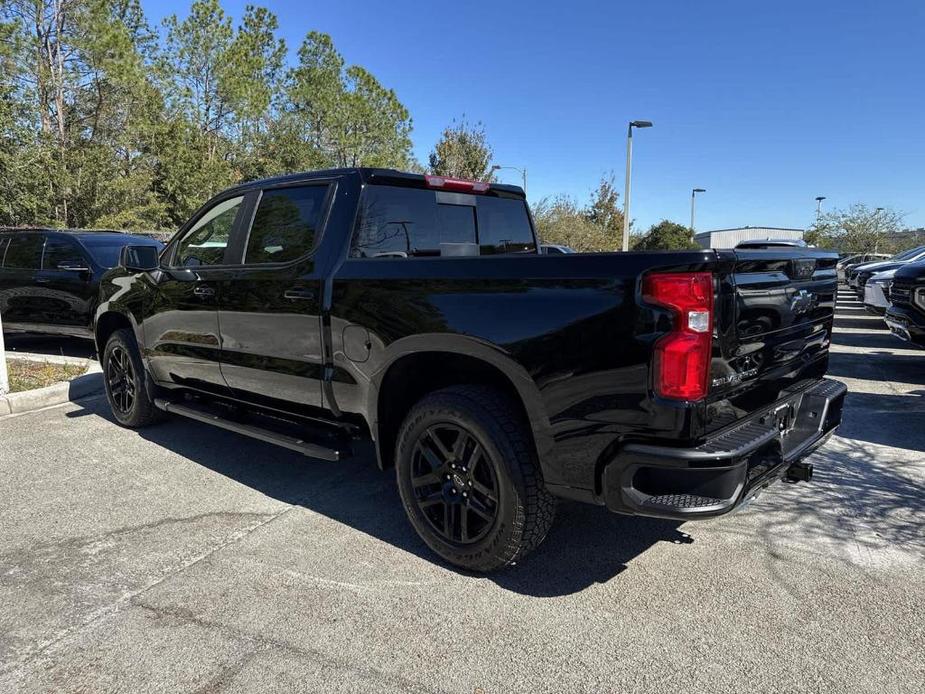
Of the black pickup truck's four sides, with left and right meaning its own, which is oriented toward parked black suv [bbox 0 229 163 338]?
front

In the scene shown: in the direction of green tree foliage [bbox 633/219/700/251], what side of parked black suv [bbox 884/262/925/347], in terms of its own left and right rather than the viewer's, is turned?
right

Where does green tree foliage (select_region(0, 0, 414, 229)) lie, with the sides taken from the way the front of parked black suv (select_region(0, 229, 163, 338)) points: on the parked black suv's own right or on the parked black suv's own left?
on the parked black suv's own left

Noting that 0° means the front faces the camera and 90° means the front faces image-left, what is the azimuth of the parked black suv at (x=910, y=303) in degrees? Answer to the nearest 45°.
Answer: approximately 45°

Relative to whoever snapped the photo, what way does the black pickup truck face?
facing away from the viewer and to the left of the viewer

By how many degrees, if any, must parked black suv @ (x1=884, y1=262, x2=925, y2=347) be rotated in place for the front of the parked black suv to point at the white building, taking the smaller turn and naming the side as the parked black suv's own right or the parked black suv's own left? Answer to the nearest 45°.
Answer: approximately 135° to the parked black suv's own right

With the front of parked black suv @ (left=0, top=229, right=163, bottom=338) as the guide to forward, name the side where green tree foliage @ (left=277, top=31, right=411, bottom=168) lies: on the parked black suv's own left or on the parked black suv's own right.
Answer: on the parked black suv's own left

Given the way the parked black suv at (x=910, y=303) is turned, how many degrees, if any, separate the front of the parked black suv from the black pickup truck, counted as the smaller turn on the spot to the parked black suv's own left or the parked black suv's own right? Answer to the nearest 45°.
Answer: approximately 45° to the parked black suv's own left

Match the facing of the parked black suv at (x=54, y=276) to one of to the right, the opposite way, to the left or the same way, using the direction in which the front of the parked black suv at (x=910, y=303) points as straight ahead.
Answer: the opposite way

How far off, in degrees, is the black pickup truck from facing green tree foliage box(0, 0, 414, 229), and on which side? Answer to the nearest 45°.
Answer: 0° — it already faces it

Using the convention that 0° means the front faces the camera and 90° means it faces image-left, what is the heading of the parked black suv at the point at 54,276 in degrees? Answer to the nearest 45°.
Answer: approximately 315°

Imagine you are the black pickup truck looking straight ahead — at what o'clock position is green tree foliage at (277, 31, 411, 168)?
The green tree foliage is roughly at 1 o'clock from the black pickup truck.
